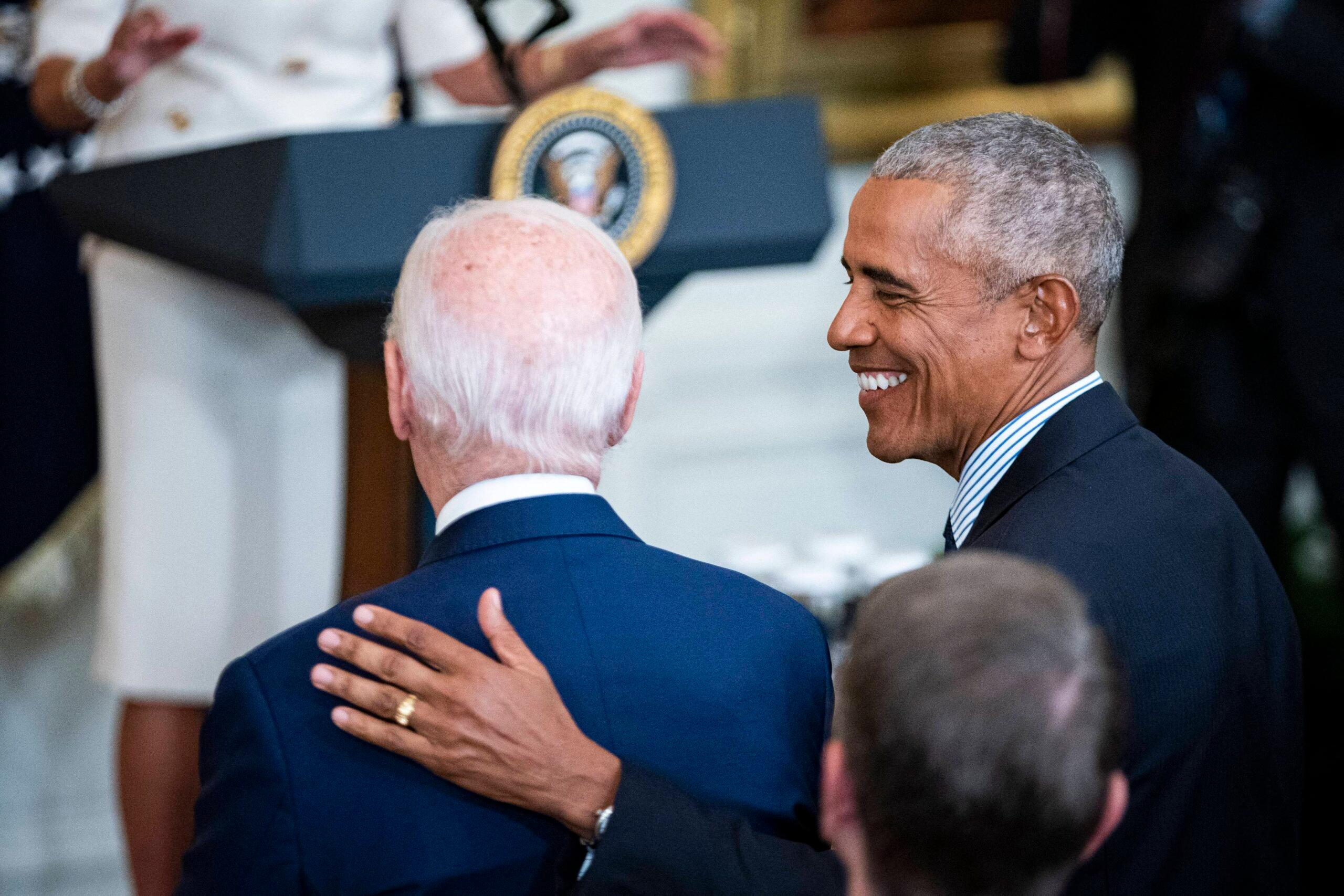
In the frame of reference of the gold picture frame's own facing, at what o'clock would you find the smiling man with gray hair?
The smiling man with gray hair is roughly at 12 o'clock from the gold picture frame.

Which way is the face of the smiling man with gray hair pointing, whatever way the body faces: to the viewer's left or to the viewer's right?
to the viewer's left

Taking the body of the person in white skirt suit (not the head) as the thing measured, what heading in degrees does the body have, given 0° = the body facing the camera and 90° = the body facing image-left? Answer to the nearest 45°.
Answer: approximately 315°

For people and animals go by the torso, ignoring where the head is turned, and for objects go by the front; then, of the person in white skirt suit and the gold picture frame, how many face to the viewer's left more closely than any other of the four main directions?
0

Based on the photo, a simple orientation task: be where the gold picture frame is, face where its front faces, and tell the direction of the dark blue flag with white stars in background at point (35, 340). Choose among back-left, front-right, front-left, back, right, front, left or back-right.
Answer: front-right

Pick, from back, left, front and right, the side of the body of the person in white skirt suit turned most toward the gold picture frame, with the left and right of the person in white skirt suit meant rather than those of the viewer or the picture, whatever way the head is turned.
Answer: left

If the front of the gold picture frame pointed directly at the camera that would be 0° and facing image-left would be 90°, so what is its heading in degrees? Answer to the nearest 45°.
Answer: approximately 0°
